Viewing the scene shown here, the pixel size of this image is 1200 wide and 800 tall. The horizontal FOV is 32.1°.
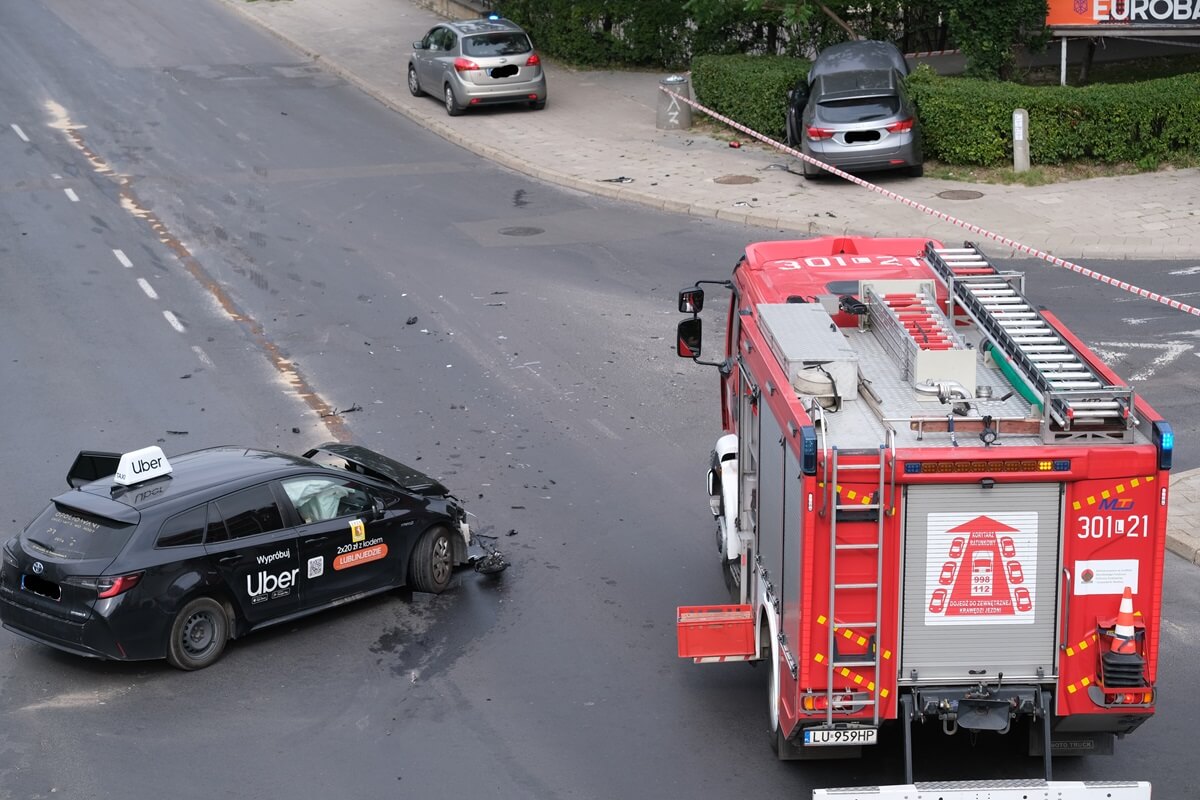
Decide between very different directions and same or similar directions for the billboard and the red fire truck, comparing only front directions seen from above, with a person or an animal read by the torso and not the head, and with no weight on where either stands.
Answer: very different directions

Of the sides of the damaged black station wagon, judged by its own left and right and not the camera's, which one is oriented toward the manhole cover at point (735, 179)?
front

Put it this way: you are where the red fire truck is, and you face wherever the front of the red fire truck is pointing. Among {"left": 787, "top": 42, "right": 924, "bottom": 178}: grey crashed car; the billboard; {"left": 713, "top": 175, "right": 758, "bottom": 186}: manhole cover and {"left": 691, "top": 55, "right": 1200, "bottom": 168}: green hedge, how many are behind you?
0

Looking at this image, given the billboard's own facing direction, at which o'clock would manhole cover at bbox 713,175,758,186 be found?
The manhole cover is roughly at 2 o'clock from the billboard.

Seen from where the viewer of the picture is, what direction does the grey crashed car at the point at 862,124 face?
facing away from the viewer

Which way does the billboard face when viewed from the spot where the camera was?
facing the viewer

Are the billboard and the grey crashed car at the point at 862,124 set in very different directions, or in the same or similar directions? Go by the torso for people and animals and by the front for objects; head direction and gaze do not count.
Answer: very different directions

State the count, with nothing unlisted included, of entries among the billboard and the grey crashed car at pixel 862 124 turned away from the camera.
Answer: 1

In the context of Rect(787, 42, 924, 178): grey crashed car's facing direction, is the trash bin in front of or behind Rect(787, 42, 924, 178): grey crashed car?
in front

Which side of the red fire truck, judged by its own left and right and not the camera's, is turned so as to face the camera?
back

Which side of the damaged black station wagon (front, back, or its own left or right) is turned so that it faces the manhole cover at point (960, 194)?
front

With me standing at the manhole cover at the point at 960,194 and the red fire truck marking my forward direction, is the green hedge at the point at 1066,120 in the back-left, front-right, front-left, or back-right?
back-left

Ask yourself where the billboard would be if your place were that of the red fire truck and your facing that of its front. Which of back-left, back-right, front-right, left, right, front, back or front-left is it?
front

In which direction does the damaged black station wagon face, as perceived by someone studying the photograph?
facing away from the viewer and to the right of the viewer

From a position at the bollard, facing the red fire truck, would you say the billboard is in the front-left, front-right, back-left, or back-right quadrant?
back-left

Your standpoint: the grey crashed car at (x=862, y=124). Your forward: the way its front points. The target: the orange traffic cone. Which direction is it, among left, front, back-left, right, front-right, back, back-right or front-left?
back

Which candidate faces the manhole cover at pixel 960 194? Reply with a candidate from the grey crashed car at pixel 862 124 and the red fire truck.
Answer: the red fire truck
